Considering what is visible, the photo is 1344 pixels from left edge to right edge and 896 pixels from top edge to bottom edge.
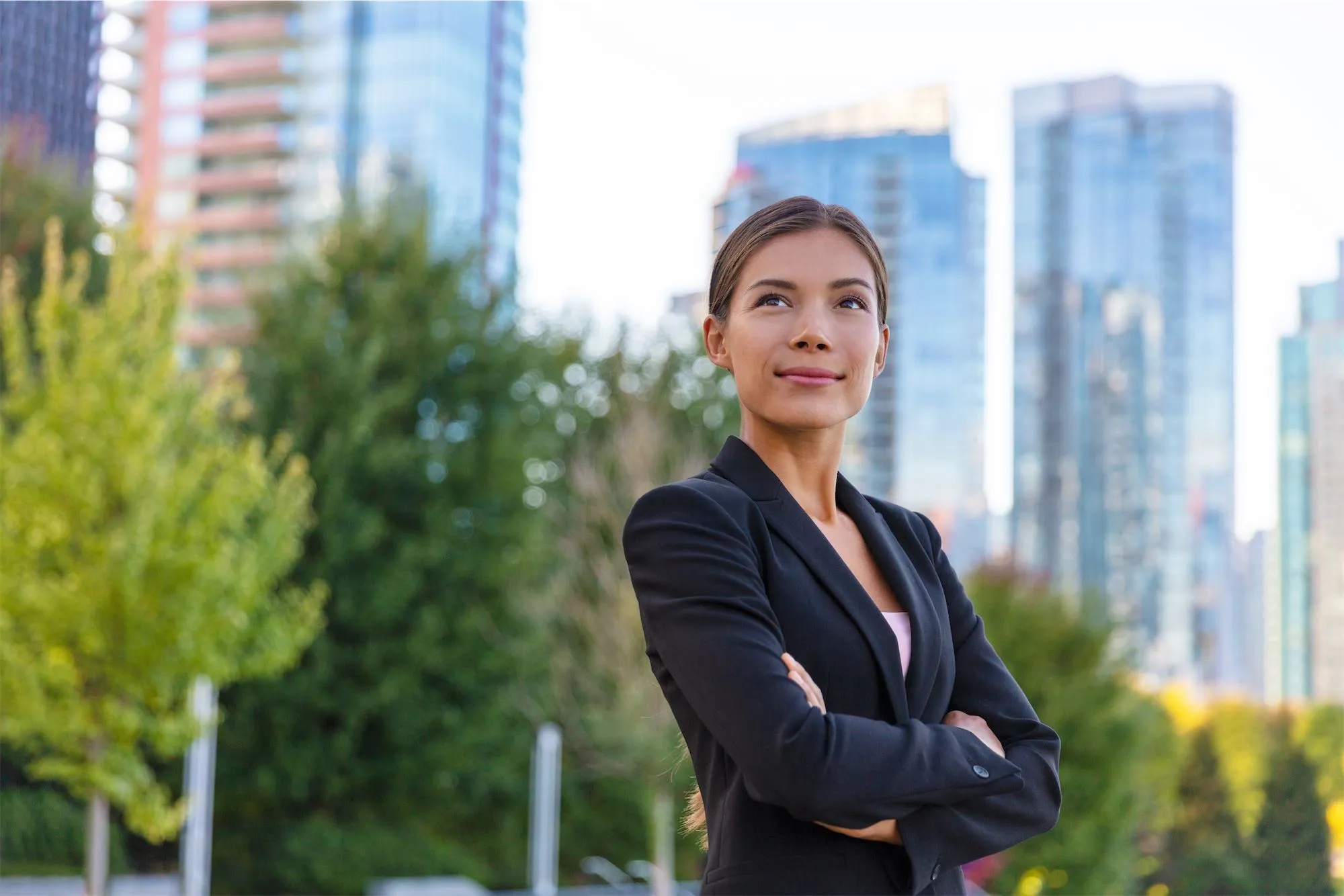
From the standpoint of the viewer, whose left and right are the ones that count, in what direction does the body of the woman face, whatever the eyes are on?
facing the viewer and to the right of the viewer

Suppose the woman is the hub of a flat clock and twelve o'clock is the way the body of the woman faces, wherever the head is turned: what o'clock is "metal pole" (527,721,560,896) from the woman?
The metal pole is roughly at 7 o'clock from the woman.

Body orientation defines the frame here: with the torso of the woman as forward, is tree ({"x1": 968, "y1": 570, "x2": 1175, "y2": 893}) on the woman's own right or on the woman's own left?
on the woman's own left

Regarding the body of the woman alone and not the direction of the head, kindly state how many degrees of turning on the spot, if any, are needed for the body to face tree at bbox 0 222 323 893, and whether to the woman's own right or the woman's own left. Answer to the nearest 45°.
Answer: approximately 180°

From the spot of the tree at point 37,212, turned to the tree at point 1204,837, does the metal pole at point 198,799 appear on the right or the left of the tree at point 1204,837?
right

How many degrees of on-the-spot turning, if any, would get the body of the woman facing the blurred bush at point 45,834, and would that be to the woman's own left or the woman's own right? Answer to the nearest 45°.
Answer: approximately 180°

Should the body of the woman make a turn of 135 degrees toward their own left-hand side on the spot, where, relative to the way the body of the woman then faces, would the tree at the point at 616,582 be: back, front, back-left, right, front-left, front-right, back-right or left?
front

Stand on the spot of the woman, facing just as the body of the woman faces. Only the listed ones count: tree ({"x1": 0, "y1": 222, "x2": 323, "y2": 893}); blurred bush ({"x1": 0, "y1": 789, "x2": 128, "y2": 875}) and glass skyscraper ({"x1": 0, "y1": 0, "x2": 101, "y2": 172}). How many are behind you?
3

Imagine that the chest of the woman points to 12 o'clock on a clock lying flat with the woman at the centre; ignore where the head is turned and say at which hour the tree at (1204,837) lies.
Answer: The tree is roughly at 8 o'clock from the woman.

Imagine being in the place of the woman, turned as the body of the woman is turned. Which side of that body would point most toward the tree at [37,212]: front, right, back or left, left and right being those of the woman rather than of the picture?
back

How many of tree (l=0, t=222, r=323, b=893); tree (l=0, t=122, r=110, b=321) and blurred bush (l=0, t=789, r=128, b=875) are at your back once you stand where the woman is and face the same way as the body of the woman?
3

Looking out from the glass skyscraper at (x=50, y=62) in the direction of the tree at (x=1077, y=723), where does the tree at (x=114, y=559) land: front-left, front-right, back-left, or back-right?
front-right

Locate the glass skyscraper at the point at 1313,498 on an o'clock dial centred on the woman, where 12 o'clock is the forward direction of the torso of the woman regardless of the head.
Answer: The glass skyscraper is roughly at 8 o'clock from the woman.

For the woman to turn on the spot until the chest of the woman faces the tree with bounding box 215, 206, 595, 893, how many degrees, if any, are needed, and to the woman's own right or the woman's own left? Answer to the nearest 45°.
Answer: approximately 135° to the woman's own left
